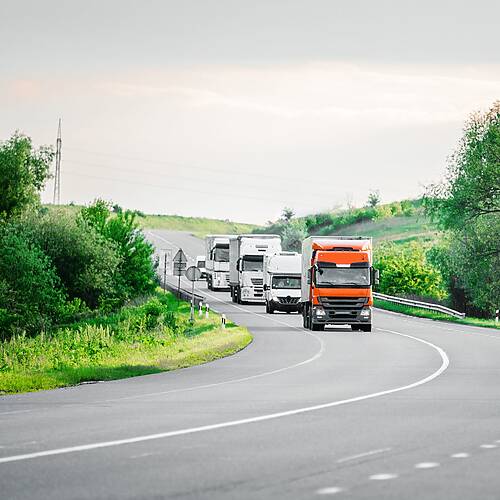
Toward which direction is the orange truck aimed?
toward the camera
